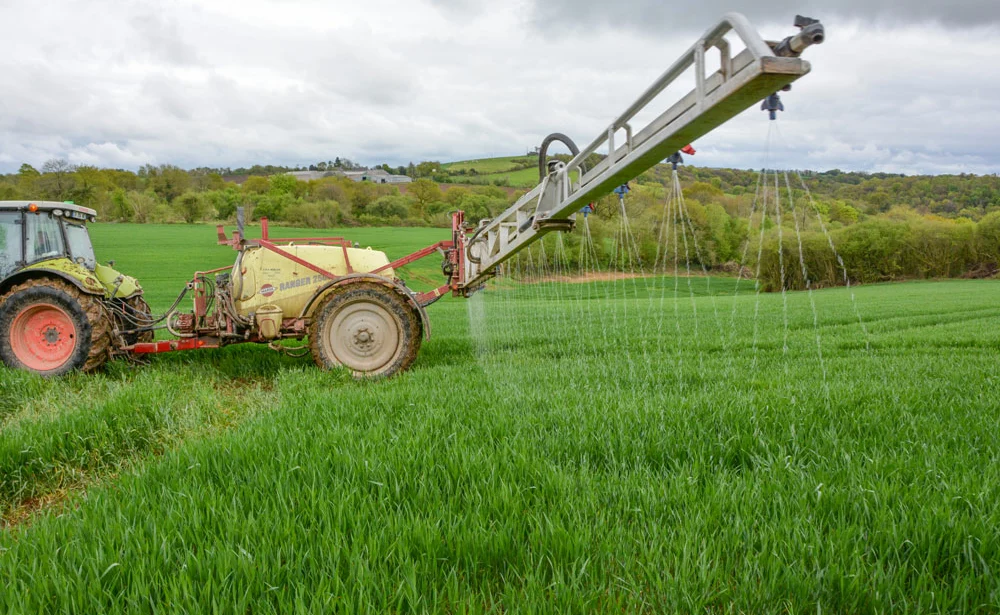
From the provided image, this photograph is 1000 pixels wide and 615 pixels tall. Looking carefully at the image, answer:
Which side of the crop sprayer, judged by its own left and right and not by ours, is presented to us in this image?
left

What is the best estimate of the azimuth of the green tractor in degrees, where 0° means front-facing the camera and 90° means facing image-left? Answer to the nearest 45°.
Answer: approximately 135°
